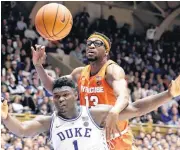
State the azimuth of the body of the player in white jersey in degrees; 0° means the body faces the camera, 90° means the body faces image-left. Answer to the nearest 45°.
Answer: approximately 0°

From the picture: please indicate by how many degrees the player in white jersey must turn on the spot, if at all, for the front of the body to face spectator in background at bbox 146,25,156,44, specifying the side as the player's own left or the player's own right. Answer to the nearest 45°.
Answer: approximately 180°

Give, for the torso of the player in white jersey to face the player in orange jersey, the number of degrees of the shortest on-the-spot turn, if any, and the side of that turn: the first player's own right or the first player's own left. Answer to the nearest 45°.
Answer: approximately 180°

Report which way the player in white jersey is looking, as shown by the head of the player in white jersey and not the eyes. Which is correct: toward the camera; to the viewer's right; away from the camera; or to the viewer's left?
toward the camera

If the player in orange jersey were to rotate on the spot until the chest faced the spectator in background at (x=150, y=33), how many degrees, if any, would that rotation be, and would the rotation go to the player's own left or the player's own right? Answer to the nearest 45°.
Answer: approximately 135° to the player's own right

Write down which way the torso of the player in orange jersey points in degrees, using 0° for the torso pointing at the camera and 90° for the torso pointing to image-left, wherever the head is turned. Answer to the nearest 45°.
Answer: approximately 45°

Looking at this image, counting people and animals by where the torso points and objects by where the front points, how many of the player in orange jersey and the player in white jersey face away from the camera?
0

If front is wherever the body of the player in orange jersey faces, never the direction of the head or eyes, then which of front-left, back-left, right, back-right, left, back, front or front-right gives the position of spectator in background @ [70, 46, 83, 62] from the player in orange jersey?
back-right

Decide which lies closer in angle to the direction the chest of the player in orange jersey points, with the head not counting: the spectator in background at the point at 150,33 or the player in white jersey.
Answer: the player in white jersey
